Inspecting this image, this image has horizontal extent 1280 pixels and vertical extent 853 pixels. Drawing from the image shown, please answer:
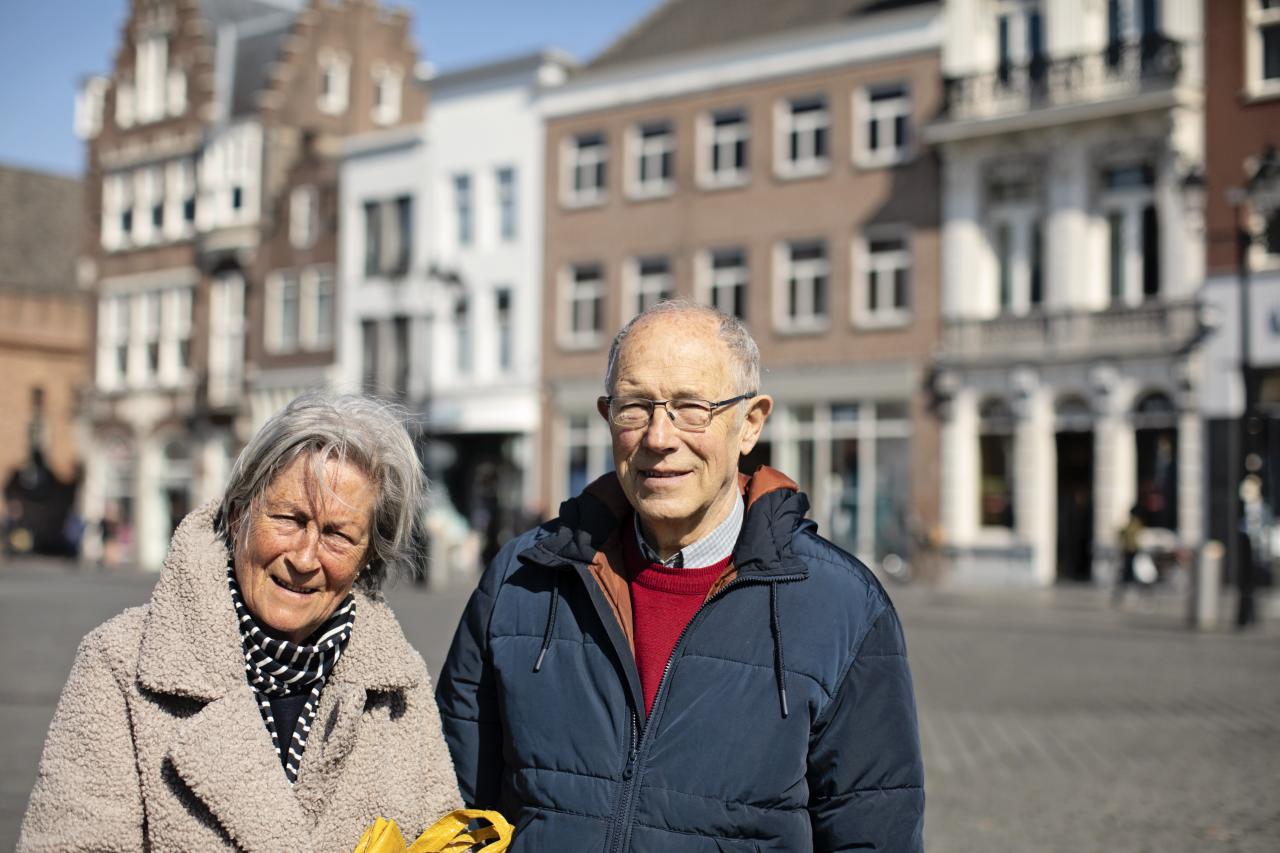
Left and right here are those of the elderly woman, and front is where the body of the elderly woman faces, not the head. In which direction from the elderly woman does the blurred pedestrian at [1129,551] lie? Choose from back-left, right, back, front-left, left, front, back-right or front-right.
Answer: back-left

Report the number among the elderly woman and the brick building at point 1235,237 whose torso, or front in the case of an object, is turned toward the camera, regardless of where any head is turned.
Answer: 2

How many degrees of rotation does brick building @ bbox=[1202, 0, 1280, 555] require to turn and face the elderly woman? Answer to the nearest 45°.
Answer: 0° — it already faces them

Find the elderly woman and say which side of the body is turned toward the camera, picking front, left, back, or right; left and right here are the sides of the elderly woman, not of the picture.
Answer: front

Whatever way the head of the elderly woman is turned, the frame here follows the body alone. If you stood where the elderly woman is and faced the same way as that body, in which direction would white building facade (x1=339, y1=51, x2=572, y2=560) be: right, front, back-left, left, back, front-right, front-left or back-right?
back

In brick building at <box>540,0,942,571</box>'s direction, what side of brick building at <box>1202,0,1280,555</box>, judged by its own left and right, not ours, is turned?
right

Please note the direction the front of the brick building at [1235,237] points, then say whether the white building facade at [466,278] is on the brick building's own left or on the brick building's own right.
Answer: on the brick building's own right

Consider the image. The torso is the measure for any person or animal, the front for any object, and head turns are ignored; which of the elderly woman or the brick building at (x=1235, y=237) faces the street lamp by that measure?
the brick building

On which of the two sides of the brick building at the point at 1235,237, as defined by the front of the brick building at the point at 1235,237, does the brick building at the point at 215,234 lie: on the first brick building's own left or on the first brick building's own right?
on the first brick building's own right
